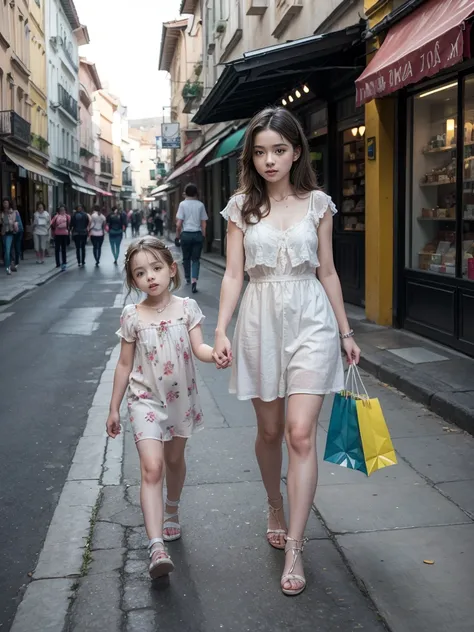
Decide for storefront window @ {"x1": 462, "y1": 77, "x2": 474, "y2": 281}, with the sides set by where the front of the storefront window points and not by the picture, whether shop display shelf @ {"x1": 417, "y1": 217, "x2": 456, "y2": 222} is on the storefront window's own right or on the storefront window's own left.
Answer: on the storefront window's own right

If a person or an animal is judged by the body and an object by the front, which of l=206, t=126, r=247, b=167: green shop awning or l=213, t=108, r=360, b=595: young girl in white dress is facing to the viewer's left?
the green shop awning

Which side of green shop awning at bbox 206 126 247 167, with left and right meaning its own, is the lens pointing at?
left

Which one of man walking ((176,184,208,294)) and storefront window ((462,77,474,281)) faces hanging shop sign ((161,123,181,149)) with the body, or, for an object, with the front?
the man walking

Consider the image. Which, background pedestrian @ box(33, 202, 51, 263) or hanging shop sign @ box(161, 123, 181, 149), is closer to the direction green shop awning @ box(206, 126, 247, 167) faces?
the background pedestrian

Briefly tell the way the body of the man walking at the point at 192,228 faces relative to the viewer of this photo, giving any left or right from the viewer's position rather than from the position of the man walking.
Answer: facing away from the viewer

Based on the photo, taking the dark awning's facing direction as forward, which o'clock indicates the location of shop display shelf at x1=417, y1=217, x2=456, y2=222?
The shop display shelf is roughly at 8 o'clock from the dark awning.

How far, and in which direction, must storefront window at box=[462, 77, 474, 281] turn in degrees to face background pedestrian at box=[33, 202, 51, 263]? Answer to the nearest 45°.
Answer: approximately 90° to its right

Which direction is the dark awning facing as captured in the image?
to the viewer's left

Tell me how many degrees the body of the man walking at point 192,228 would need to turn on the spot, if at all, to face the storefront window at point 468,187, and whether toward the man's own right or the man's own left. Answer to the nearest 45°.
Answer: approximately 180°
